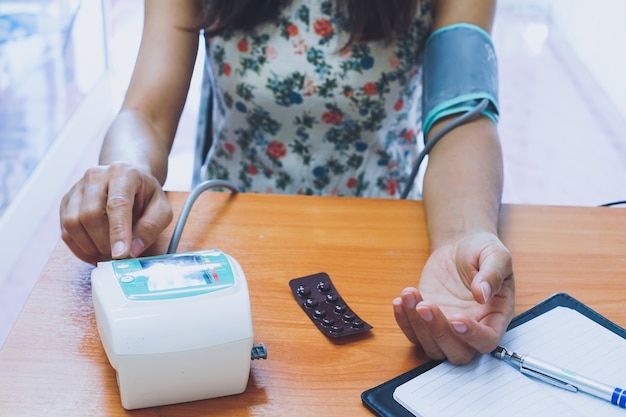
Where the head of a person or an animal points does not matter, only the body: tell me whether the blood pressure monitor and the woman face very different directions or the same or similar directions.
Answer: very different directions

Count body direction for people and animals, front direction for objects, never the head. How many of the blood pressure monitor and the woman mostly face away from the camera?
1

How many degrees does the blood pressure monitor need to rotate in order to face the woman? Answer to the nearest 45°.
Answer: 0° — it already faces them

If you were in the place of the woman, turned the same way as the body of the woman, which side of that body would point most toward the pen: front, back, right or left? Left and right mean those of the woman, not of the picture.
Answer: front

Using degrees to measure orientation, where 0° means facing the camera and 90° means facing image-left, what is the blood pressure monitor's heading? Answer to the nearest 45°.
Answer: approximately 180°

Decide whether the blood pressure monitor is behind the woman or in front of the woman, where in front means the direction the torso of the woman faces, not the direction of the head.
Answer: in front

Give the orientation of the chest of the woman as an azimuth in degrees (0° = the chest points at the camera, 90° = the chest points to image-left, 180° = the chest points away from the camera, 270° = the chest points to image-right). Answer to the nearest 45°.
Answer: approximately 0°
